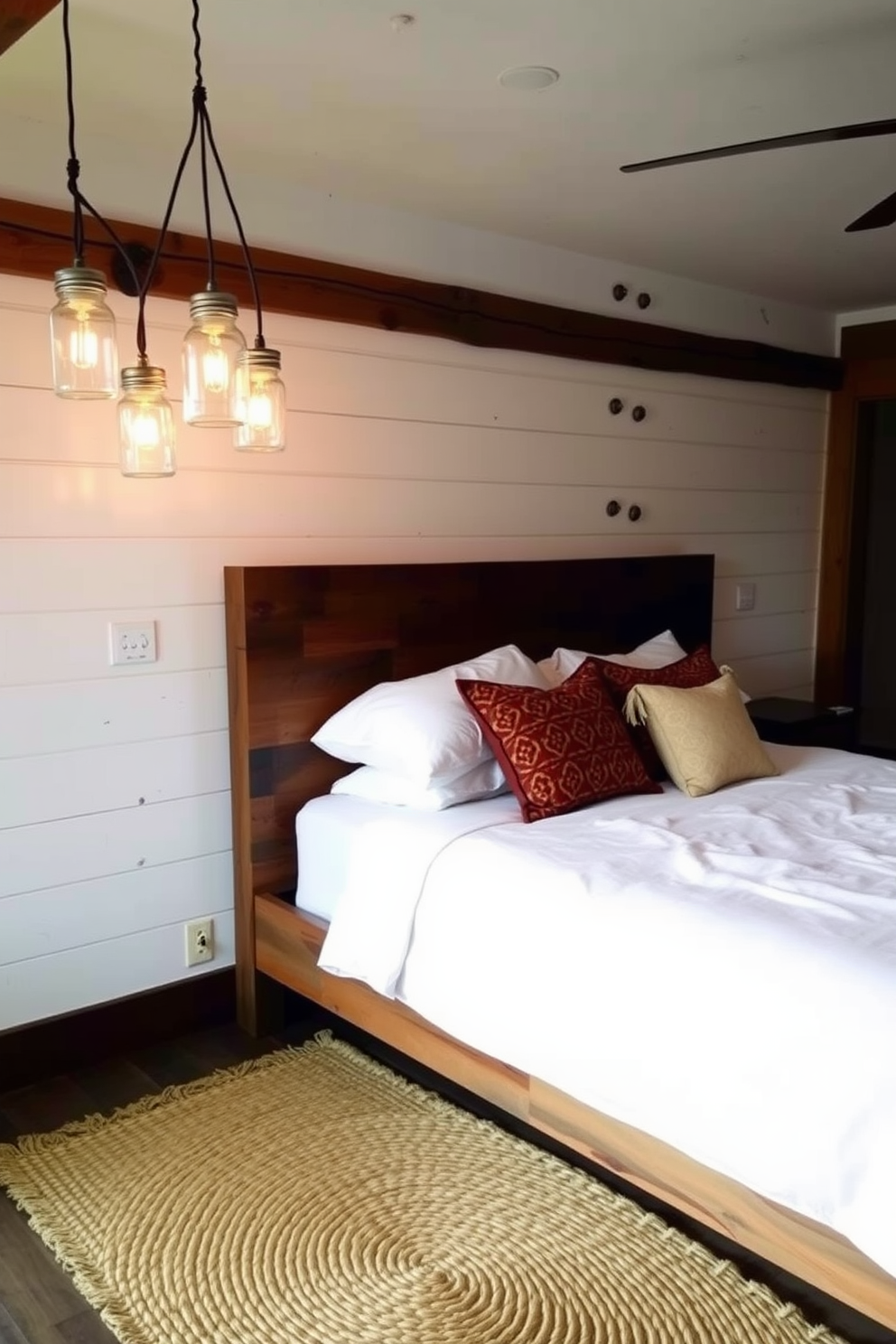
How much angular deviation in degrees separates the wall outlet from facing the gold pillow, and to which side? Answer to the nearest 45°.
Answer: approximately 45° to its left

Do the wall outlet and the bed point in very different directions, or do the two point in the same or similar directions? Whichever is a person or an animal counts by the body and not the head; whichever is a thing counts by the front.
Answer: same or similar directions

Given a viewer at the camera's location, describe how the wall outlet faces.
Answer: facing the viewer and to the right of the viewer

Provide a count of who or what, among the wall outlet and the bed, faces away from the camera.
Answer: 0

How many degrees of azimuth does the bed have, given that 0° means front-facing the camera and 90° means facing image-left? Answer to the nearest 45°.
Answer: approximately 315°

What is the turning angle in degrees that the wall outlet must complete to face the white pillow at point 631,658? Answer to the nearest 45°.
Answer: approximately 45° to its left

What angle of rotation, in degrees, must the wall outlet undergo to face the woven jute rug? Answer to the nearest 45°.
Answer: approximately 45° to its right

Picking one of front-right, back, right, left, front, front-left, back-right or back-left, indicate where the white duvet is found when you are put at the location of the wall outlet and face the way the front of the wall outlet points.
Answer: front

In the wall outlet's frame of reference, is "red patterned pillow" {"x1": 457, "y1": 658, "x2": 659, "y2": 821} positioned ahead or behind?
ahead
